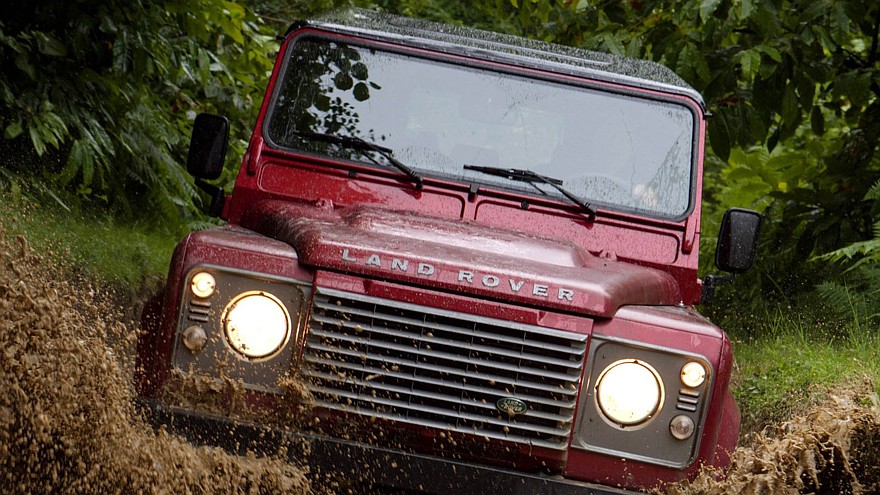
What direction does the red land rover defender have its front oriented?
toward the camera
